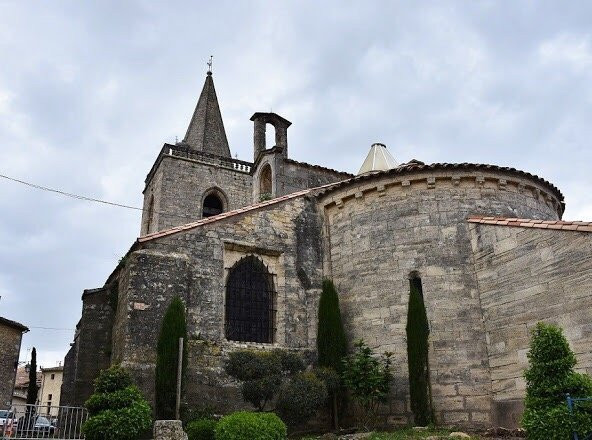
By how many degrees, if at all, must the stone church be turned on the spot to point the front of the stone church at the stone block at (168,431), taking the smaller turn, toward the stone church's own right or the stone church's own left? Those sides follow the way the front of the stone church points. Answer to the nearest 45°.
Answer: approximately 135° to the stone church's own left

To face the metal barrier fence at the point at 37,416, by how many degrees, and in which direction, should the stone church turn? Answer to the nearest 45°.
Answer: approximately 90° to its left

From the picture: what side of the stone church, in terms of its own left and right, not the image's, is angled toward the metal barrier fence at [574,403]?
back

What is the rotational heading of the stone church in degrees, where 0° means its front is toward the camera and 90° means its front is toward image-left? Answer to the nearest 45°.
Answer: approximately 180°
